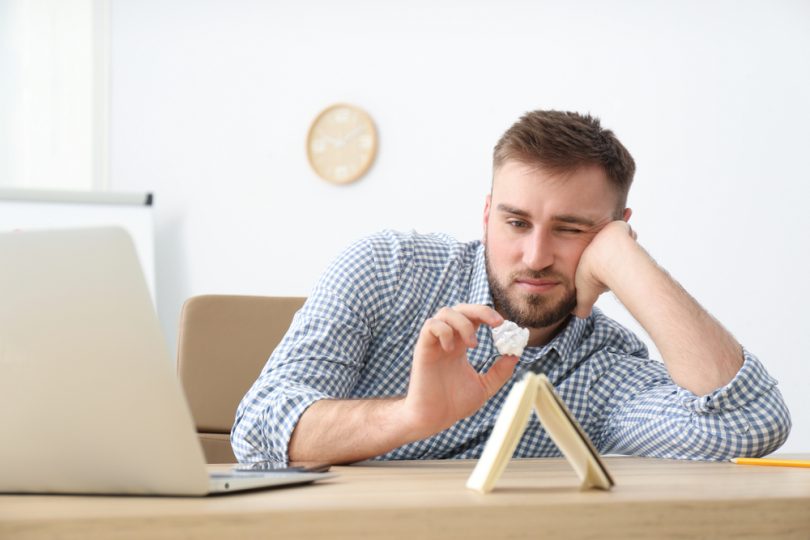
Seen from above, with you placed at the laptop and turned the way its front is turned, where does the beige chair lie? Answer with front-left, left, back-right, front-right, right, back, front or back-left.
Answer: front-left

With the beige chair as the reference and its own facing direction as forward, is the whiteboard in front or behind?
behind

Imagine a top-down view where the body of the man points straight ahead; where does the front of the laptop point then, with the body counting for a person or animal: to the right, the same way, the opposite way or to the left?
the opposite way

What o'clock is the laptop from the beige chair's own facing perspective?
The laptop is roughly at 12 o'clock from the beige chair.

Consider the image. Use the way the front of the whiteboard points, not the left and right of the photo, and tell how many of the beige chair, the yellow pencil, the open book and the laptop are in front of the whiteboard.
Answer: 4

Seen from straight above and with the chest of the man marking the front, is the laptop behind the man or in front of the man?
in front

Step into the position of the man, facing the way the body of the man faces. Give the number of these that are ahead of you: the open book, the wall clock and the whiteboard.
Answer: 1

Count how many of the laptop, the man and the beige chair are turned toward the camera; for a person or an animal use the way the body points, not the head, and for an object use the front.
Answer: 2
